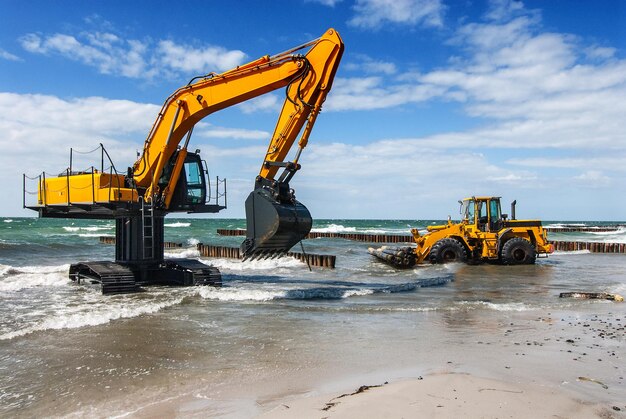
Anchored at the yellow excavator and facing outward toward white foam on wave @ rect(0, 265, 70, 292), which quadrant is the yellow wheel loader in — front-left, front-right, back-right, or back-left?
back-right

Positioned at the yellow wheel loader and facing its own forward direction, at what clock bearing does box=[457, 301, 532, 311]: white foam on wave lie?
The white foam on wave is roughly at 9 o'clock from the yellow wheel loader.

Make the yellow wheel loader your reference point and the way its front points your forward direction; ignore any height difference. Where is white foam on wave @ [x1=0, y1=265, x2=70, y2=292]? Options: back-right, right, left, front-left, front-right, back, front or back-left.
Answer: front-left

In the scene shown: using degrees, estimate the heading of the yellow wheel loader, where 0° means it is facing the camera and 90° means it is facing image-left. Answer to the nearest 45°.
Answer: approximately 90°

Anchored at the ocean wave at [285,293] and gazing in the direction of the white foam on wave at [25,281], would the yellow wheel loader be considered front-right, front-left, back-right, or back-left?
back-right

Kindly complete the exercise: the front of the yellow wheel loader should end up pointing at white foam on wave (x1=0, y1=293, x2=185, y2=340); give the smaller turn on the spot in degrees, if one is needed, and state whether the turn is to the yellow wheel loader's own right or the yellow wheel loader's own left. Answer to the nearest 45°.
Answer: approximately 45° to the yellow wheel loader's own left

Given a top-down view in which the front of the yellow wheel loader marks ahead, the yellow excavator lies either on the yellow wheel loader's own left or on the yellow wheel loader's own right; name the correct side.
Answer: on the yellow wheel loader's own left

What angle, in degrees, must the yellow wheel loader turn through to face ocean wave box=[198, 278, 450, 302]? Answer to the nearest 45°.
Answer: approximately 45° to its left
